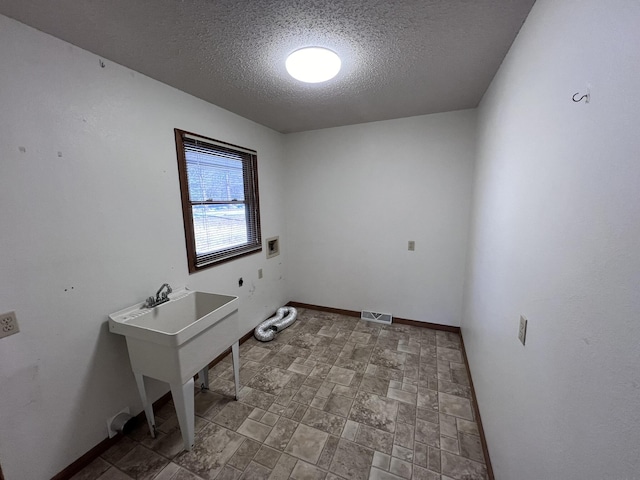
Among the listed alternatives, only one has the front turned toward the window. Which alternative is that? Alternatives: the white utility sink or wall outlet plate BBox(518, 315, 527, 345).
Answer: the wall outlet plate

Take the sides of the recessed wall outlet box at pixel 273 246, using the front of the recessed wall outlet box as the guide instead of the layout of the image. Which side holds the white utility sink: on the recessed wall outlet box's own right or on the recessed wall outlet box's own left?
on the recessed wall outlet box's own right

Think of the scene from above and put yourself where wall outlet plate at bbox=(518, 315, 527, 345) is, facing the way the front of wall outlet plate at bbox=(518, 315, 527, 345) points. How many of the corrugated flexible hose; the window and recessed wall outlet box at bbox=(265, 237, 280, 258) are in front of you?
3

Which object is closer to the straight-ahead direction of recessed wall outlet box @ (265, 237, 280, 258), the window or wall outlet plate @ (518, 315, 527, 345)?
the wall outlet plate

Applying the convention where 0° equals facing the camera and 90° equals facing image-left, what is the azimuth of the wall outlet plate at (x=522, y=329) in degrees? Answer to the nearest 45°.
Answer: approximately 90°

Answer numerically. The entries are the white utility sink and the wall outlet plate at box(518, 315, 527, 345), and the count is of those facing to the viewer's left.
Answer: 1

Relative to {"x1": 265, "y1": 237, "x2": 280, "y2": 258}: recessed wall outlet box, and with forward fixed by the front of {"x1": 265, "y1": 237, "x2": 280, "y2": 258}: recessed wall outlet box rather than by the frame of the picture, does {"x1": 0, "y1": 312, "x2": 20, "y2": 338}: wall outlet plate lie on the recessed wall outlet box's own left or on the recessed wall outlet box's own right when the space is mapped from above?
on the recessed wall outlet box's own right

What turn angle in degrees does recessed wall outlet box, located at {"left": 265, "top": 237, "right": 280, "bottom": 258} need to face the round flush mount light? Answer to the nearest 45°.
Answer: approximately 45° to its right

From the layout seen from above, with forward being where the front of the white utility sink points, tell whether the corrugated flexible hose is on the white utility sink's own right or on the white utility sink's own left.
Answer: on the white utility sink's own left

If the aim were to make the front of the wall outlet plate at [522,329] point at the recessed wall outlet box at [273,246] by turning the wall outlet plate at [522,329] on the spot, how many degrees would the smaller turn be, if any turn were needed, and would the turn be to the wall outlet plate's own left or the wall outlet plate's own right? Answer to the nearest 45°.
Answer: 0° — it already faces it

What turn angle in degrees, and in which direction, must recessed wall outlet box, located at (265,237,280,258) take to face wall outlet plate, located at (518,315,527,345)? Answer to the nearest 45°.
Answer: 0° — it already faces it
